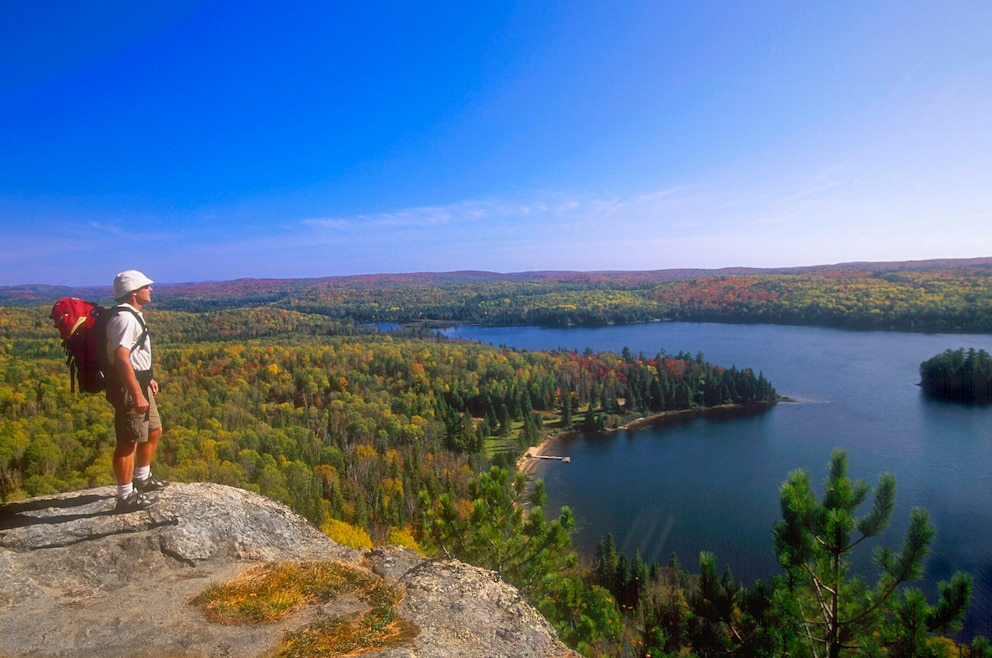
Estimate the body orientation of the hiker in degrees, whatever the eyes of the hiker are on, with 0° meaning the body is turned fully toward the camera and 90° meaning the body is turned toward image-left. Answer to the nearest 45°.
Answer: approximately 270°

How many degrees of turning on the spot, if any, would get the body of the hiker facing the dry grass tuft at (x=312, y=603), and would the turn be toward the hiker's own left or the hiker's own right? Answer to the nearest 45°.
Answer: approximately 45° to the hiker's own right

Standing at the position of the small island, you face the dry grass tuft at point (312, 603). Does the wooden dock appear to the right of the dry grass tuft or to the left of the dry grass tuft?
right
